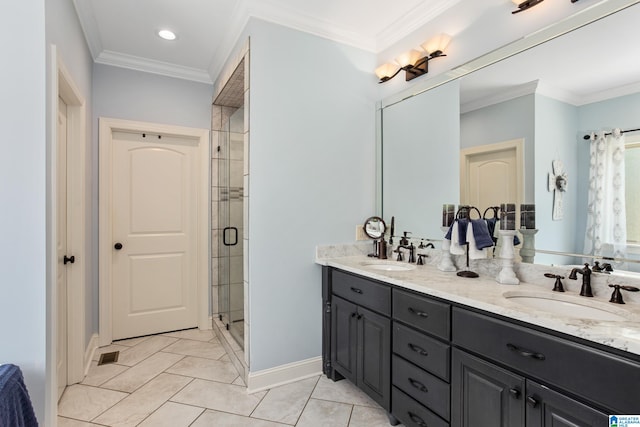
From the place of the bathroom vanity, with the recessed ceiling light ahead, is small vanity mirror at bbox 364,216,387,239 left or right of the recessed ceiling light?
right

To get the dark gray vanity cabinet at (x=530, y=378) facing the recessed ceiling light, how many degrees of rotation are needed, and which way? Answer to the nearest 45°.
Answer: approximately 45° to its right

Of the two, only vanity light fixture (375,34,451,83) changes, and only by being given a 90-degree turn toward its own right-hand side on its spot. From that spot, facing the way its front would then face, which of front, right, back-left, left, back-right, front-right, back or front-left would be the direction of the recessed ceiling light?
front-left

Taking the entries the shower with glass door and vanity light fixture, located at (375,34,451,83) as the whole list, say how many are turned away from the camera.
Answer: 0

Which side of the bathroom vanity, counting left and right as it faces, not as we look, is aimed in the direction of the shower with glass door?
right

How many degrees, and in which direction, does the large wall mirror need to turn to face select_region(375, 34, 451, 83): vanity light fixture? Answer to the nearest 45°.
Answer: approximately 90° to its right

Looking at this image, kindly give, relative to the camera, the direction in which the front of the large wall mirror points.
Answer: facing the viewer and to the left of the viewer

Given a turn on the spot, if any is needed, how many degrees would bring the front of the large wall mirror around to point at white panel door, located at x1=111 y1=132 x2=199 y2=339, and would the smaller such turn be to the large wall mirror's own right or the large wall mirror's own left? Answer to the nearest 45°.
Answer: approximately 45° to the large wall mirror's own right

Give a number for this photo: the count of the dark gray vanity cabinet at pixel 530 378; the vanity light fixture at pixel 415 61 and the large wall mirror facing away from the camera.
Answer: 0

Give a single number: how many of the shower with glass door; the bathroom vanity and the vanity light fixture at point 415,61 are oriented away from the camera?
0
